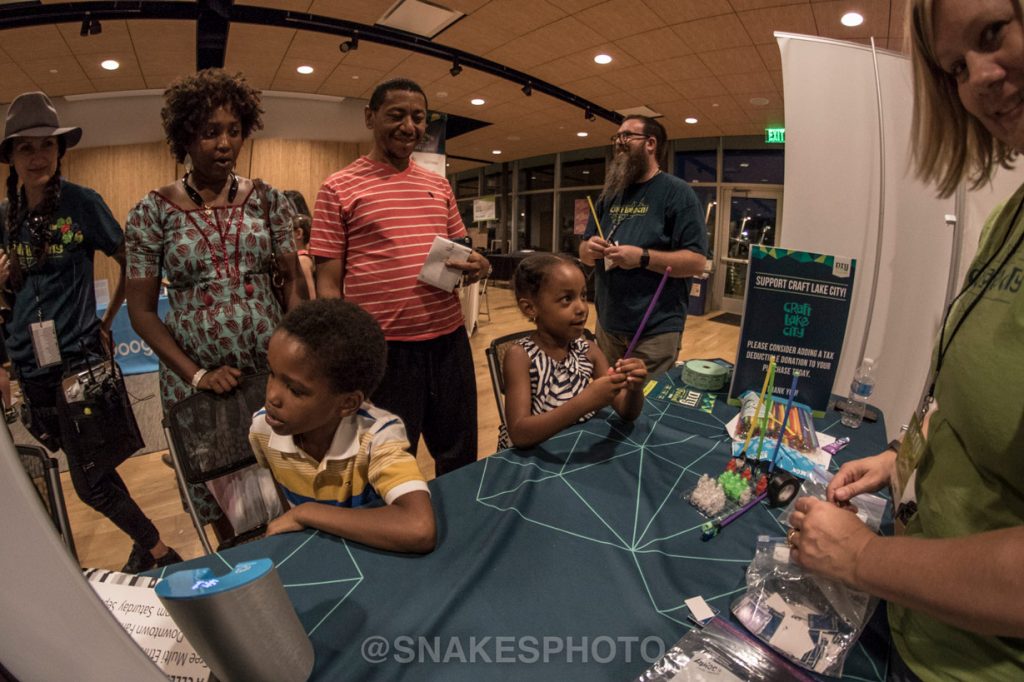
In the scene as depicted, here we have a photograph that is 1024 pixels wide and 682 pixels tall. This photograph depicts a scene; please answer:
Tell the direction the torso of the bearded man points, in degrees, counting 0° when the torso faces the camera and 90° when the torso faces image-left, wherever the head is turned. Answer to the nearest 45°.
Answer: approximately 45°

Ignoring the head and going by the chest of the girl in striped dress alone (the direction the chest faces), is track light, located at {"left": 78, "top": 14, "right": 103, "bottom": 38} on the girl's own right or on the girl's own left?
on the girl's own right

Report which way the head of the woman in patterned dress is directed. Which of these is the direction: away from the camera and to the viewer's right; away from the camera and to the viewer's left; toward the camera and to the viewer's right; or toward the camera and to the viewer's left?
toward the camera and to the viewer's right
